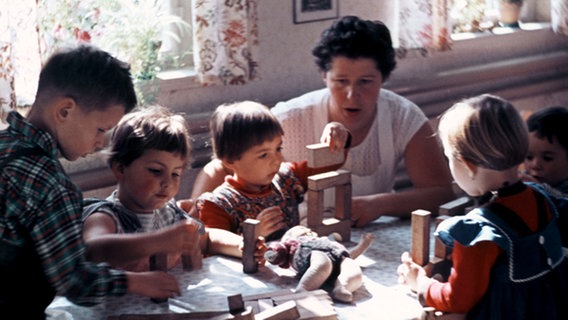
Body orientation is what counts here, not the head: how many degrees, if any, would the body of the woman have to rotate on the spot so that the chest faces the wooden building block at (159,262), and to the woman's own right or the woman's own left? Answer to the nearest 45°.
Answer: approximately 45° to the woman's own right

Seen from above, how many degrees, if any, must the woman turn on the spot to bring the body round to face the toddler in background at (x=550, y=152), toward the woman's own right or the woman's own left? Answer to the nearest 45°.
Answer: approximately 45° to the woman's own left

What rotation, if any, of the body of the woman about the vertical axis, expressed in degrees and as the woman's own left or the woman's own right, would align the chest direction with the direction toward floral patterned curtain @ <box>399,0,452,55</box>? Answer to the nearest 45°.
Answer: approximately 180°

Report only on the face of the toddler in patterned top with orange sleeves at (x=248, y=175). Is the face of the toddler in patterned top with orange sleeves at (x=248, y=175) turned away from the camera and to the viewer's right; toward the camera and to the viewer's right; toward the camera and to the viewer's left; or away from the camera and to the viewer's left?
toward the camera and to the viewer's right

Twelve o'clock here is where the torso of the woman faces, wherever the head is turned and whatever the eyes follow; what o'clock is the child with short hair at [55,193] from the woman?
The child with short hair is roughly at 1 o'clock from the woman.

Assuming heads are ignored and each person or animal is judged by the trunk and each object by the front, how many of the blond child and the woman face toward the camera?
1

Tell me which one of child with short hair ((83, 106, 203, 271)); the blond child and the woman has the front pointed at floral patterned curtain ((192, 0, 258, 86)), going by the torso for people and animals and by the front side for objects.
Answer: the blond child

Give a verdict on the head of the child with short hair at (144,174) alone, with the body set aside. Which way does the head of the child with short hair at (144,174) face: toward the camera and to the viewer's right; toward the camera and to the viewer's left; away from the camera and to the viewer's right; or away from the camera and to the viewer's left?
toward the camera and to the viewer's right

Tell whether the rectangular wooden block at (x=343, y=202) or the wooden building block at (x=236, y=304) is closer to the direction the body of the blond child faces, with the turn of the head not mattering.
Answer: the rectangular wooden block
